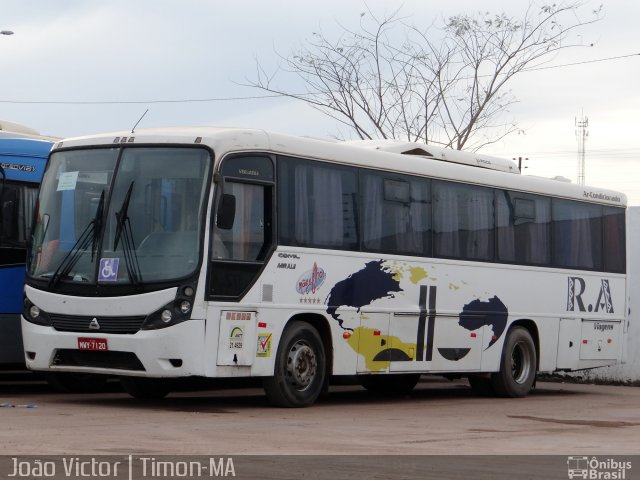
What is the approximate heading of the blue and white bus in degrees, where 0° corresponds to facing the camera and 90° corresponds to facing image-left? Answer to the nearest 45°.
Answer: approximately 45°

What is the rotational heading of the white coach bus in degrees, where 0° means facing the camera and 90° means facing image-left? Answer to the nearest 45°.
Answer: approximately 45°

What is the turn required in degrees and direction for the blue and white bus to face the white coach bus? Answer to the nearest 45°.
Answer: approximately 90° to its left
